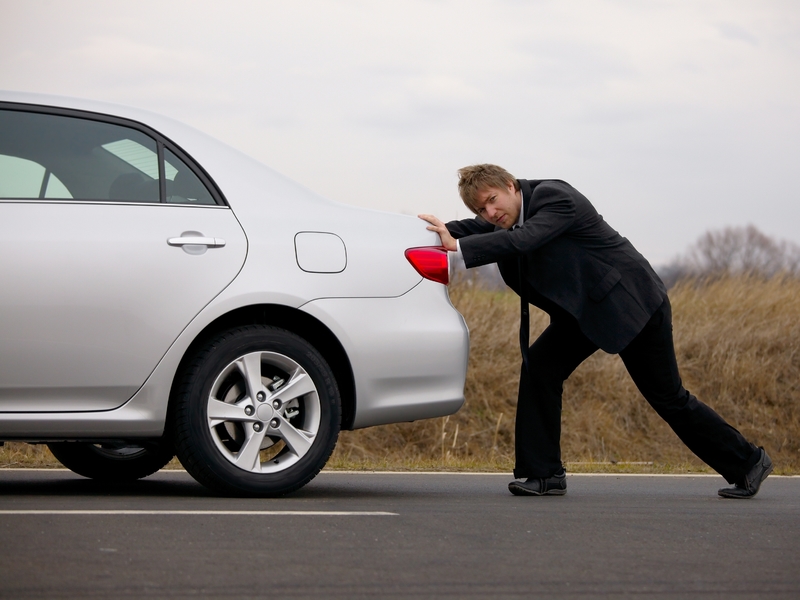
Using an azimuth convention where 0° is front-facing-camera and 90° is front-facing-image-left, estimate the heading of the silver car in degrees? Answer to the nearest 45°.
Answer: approximately 90°

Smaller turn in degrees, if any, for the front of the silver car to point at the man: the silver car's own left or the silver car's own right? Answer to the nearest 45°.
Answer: approximately 180°
